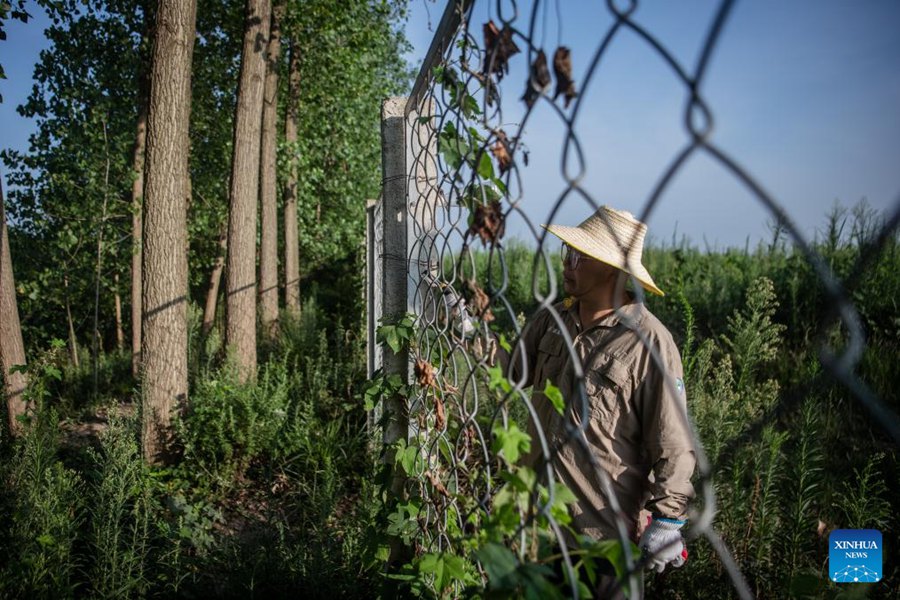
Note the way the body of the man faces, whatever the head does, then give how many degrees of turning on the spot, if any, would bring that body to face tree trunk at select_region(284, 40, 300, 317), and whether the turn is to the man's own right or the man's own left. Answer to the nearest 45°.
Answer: approximately 90° to the man's own right

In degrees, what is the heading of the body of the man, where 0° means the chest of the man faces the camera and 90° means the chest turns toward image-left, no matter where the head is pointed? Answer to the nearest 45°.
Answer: approximately 45°

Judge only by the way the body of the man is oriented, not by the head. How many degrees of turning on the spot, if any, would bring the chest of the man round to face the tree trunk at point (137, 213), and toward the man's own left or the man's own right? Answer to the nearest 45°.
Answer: approximately 90° to the man's own right

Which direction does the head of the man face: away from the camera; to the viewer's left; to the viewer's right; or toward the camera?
to the viewer's left

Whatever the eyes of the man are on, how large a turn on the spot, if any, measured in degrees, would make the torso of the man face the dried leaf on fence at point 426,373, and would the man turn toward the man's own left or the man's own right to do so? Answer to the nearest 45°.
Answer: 0° — they already face it

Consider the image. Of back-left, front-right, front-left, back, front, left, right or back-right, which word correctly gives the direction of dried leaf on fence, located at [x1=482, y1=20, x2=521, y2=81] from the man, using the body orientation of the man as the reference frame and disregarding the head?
front-left

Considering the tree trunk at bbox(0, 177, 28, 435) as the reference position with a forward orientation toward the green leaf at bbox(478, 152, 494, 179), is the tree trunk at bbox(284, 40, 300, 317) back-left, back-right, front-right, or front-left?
back-left

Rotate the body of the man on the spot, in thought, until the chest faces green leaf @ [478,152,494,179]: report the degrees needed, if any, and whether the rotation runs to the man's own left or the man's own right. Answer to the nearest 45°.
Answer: approximately 45° to the man's own left

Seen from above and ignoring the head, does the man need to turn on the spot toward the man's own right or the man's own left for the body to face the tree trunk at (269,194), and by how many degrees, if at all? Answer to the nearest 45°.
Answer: approximately 90° to the man's own right

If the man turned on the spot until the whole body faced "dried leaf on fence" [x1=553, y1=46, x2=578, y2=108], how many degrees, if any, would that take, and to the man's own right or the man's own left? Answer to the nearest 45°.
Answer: approximately 45° to the man's own left

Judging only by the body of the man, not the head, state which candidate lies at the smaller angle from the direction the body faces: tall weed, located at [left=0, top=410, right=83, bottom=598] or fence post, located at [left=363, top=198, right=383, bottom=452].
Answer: the tall weed

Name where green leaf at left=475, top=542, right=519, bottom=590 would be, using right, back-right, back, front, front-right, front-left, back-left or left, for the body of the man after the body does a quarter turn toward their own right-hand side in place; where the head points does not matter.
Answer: back-left
